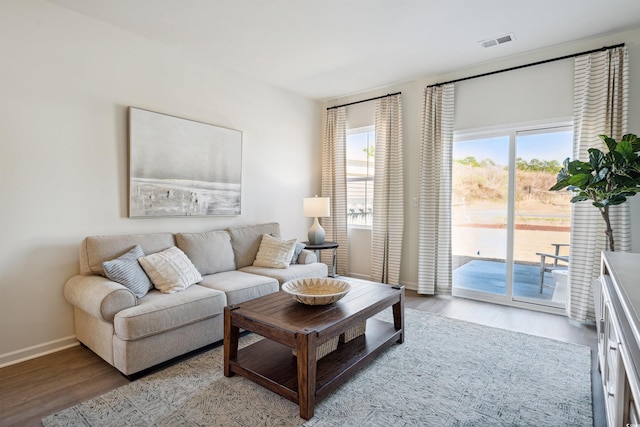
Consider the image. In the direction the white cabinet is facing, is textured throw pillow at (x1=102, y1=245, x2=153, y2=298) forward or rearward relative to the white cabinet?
forward

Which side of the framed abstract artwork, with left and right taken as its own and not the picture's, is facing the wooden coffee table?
front

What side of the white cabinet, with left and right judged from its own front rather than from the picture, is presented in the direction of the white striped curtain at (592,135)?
right

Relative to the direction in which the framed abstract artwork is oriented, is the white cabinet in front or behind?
in front

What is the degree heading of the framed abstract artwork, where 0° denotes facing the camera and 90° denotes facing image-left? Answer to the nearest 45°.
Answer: approximately 315°

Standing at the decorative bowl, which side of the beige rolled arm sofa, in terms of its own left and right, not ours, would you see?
front

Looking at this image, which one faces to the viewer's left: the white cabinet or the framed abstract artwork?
the white cabinet

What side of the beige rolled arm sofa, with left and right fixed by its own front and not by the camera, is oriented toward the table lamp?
left

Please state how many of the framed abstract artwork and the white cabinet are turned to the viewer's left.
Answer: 1

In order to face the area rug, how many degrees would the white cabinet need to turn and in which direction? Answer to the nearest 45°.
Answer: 0° — it already faces it

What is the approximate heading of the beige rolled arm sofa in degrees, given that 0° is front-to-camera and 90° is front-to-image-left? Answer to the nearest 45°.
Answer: approximately 315°

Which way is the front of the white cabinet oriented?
to the viewer's left

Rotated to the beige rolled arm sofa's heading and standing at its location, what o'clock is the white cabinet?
The white cabinet is roughly at 12 o'clock from the beige rolled arm sofa.

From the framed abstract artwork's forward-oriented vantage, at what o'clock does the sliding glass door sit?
The sliding glass door is roughly at 11 o'clock from the framed abstract artwork.

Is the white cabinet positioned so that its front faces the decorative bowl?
yes

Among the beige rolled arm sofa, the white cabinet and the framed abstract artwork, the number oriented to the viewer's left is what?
1

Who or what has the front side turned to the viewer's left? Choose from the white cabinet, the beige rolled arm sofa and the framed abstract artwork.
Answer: the white cabinet
